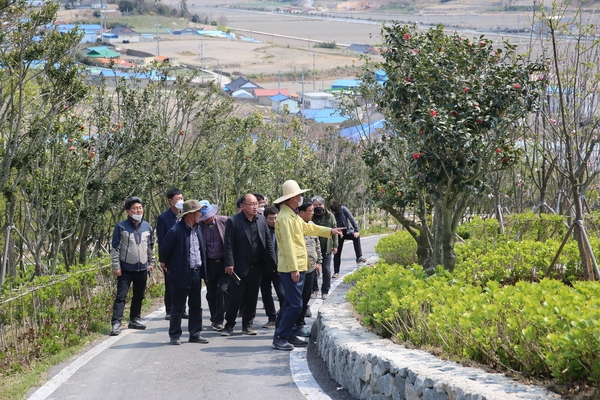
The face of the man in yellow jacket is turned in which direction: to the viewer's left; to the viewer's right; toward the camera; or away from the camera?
to the viewer's right

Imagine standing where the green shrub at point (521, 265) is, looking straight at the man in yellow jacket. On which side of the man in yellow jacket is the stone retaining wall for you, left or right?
left

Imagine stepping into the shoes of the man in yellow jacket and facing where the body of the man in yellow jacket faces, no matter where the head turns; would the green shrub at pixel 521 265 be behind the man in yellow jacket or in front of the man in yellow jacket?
in front

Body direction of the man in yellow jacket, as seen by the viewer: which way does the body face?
to the viewer's right

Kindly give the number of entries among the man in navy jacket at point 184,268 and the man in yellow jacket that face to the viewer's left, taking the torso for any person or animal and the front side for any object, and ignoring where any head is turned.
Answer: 0

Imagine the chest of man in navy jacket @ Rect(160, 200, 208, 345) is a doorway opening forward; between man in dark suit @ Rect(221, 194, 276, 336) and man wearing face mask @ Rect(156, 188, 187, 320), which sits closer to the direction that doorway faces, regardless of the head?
the man in dark suit

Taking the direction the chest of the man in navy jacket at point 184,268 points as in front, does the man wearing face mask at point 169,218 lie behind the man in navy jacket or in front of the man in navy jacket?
behind

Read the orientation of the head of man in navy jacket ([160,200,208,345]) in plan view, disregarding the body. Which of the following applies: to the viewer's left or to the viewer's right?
to the viewer's right

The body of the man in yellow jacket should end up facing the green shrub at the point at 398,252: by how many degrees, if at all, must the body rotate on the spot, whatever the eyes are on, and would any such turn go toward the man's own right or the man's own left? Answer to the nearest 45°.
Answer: approximately 90° to the man's own left

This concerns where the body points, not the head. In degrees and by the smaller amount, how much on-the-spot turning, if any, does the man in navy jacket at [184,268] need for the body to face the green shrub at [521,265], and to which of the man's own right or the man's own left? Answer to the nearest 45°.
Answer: approximately 45° to the man's own left

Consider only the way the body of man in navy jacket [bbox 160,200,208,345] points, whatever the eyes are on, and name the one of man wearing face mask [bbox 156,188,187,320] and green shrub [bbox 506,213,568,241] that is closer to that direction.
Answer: the green shrub

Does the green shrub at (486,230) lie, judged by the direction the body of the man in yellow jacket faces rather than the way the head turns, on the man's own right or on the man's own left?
on the man's own left
